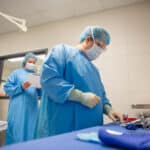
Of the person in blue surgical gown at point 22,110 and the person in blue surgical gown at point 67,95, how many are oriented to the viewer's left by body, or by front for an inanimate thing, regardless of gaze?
0

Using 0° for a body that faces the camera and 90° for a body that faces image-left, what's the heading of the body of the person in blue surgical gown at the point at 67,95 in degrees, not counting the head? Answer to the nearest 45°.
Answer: approximately 315°

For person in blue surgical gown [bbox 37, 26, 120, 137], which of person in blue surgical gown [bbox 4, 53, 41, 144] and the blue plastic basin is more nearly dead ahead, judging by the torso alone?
the blue plastic basin

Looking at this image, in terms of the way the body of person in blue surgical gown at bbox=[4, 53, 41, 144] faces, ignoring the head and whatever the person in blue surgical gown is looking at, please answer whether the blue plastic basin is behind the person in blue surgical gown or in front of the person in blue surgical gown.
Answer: in front

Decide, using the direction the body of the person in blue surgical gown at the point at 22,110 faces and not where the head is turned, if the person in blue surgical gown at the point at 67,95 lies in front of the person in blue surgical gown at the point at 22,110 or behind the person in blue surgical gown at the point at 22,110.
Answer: in front

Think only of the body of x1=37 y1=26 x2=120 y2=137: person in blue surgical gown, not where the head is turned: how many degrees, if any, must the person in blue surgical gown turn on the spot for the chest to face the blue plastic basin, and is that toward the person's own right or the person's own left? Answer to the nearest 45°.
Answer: approximately 45° to the person's own right

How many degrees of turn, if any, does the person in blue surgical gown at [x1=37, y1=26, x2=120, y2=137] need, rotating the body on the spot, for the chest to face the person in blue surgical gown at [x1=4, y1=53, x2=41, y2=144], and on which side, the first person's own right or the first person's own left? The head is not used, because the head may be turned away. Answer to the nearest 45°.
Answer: approximately 180°
